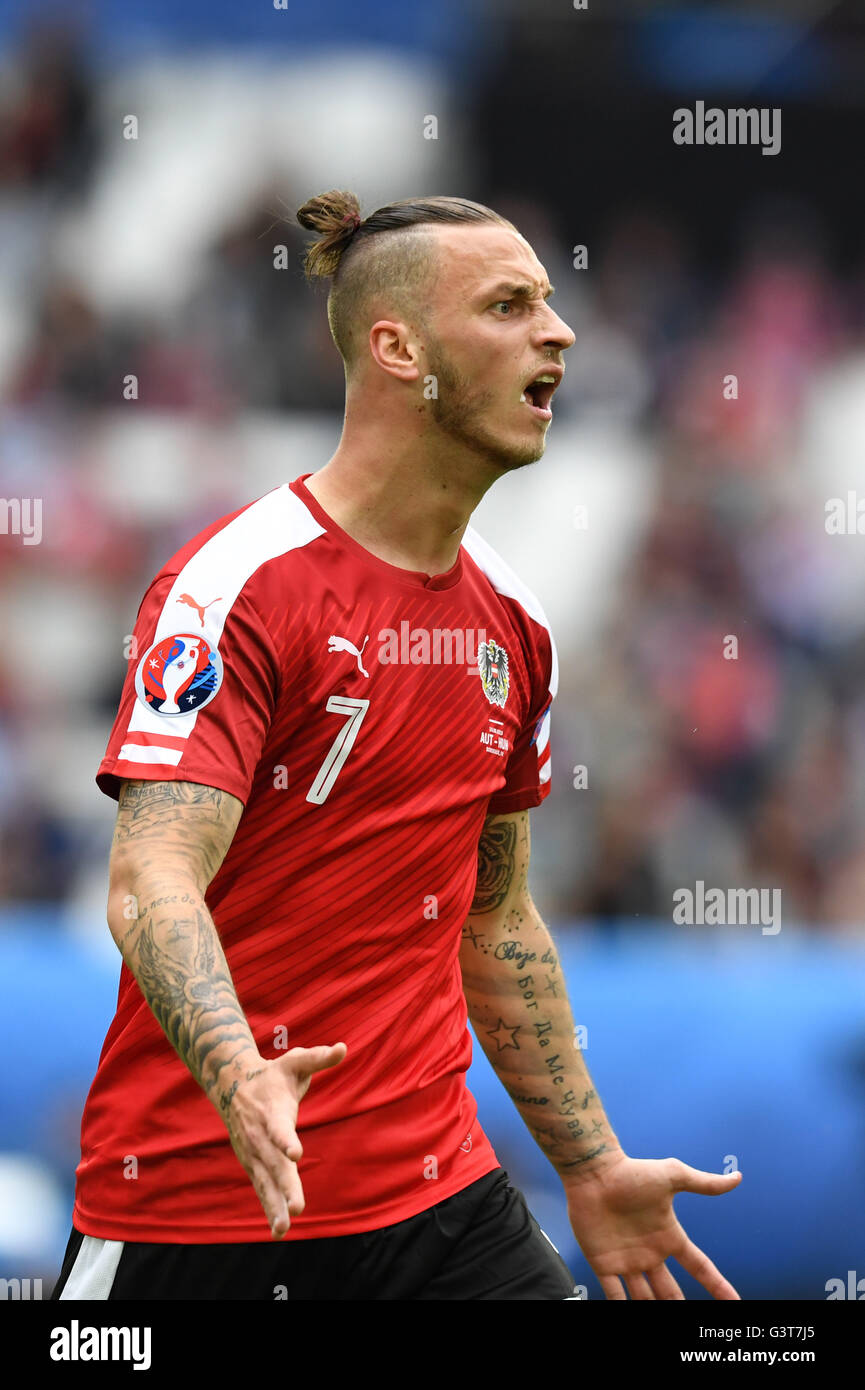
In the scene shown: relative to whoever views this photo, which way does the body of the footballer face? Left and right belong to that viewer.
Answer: facing the viewer and to the right of the viewer
